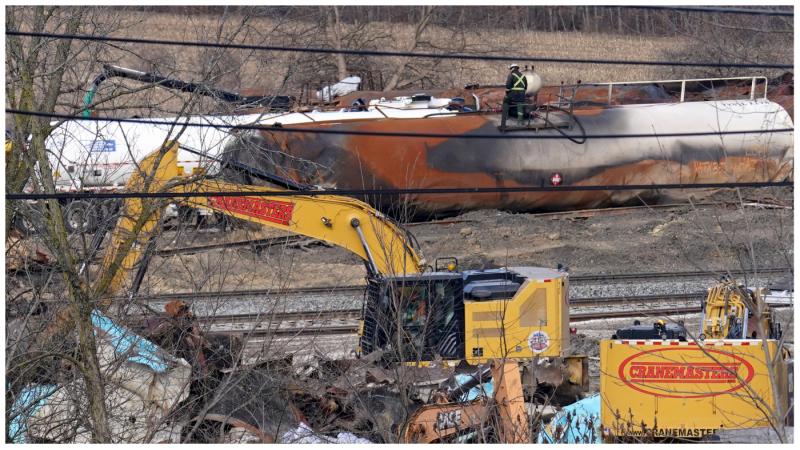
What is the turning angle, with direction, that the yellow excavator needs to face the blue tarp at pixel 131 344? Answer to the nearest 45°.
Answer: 0° — it already faces it

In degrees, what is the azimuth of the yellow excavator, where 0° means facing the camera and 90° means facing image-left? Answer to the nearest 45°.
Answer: approximately 90°

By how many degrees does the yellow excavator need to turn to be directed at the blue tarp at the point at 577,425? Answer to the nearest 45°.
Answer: approximately 135° to its left

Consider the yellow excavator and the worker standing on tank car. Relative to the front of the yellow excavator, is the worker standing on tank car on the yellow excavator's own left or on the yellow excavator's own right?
on the yellow excavator's own right

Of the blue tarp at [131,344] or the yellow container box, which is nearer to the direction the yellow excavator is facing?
the blue tarp

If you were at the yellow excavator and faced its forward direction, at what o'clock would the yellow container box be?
The yellow container box is roughly at 7 o'clock from the yellow excavator.
